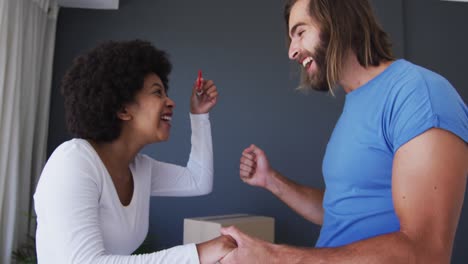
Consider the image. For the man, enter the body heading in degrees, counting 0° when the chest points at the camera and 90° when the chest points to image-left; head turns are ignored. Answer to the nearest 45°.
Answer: approximately 90°

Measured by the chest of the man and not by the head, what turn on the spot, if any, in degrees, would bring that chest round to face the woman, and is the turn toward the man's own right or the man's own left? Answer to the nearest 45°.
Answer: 0° — they already face them

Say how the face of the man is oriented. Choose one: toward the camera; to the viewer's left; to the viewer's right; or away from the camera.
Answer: to the viewer's left

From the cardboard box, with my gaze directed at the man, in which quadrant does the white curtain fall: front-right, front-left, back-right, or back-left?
back-right

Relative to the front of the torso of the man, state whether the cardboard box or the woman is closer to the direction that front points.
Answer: the woman

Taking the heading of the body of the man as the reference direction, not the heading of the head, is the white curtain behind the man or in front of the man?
in front

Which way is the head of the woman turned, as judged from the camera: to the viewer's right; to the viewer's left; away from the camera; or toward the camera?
to the viewer's right

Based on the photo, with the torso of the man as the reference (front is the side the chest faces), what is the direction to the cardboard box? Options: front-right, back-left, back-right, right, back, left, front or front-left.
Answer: front-right
